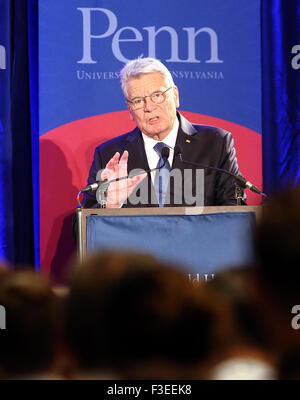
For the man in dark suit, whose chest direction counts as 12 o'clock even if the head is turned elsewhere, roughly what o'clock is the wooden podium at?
The wooden podium is roughly at 12 o'clock from the man in dark suit.

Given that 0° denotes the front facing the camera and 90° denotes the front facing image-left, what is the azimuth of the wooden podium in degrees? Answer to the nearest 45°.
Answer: approximately 0°

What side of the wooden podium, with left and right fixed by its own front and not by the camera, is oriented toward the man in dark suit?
back

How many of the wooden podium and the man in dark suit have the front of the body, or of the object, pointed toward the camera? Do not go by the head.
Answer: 2

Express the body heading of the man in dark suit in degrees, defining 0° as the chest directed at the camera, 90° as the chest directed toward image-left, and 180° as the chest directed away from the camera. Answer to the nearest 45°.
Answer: approximately 0°
